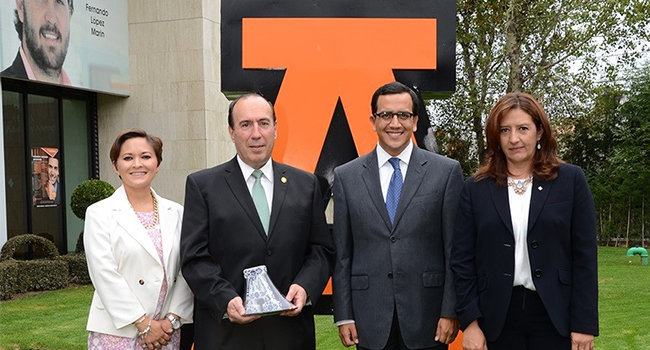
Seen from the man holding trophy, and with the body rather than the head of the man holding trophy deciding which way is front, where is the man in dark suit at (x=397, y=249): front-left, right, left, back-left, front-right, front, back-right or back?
left

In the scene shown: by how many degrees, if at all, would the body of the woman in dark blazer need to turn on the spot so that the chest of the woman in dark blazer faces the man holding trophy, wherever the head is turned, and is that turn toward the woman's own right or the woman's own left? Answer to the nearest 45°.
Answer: approximately 90° to the woman's own right

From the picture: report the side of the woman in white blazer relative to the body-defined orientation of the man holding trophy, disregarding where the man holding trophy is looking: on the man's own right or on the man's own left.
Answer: on the man's own right

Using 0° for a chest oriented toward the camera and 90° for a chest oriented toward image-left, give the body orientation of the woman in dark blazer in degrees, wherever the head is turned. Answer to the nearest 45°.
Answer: approximately 0°
